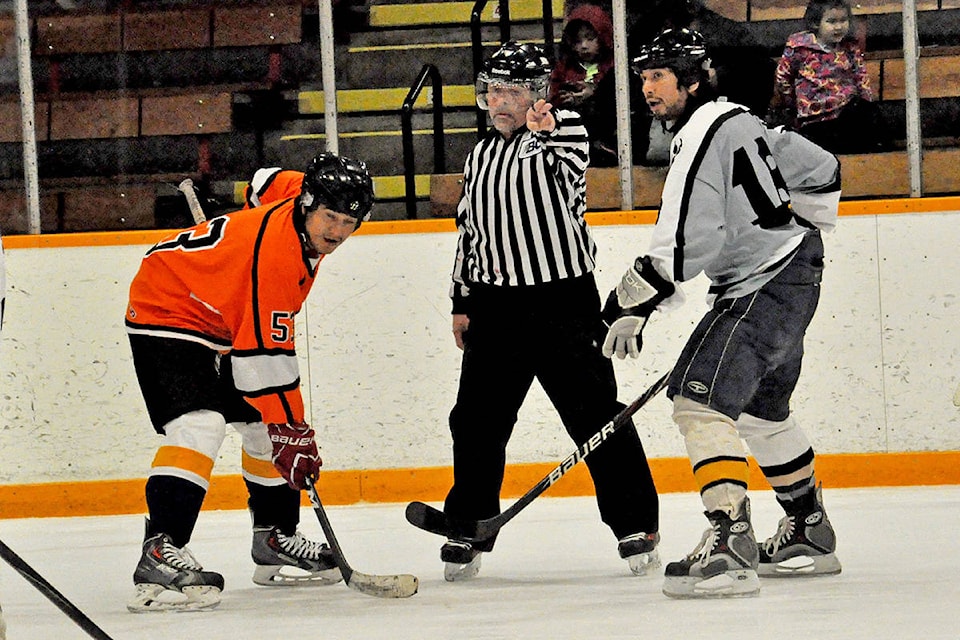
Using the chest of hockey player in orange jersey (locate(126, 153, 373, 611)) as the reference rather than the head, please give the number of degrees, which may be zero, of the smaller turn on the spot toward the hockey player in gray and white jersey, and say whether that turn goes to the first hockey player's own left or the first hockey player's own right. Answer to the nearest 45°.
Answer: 0° — they already face them

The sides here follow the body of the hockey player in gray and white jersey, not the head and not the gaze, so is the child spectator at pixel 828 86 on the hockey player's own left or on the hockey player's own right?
on the hockey player's own right

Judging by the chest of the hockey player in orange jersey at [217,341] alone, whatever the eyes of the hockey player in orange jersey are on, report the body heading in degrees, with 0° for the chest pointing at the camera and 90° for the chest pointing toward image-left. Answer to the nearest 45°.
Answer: approximately 270°

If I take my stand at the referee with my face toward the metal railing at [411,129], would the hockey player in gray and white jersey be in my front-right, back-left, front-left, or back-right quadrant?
back-right

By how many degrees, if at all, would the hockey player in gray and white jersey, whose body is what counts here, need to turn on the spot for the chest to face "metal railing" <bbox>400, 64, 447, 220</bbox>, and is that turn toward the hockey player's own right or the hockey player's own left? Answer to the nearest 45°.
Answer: approximately 45° to the hockey player's own right

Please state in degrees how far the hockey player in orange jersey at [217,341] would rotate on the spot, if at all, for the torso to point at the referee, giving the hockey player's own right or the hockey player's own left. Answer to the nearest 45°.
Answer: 0° — they already face them

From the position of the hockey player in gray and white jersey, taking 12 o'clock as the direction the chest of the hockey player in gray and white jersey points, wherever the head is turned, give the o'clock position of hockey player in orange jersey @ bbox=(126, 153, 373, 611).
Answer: The hockey player in orange jersey is roughly at 12 o'clock from the hockey player in gray and white jersey.

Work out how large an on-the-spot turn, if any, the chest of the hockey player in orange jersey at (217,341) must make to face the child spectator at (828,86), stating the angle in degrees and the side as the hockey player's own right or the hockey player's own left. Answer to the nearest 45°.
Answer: approximately 45° to the hockey player's own left

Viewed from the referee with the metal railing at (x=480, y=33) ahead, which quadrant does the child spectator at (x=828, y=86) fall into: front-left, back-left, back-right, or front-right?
front-right

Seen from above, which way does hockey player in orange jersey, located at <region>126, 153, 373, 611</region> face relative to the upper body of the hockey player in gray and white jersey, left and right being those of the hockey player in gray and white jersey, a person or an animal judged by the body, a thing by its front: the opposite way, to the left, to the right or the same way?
the opposite way

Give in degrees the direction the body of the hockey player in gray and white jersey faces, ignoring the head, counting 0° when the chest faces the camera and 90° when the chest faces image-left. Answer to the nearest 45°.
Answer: approximately 90°

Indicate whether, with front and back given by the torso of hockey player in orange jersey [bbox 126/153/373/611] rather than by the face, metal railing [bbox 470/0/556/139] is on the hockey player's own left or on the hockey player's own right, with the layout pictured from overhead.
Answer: on the hockey player's own left
